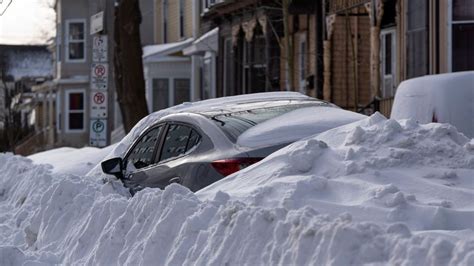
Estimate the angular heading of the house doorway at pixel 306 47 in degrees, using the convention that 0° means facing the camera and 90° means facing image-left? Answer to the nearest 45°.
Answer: approximately 45°

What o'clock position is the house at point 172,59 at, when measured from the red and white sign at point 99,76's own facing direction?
The house is roughly at 6 o'clock from the red and white sign.

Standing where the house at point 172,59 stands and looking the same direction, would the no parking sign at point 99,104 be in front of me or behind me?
in front

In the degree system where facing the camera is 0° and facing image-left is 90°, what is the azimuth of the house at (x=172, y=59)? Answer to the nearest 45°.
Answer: approximately 45°

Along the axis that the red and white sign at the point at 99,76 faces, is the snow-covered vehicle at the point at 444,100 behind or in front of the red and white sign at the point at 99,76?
in front

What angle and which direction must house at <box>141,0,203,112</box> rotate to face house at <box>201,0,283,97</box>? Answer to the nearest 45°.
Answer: approximately 45° to its left

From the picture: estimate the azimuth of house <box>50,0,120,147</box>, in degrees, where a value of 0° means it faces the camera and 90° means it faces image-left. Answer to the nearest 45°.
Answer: approximately 45°

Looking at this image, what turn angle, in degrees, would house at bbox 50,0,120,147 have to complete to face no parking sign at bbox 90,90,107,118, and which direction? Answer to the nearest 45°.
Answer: approximately 45° to its left
